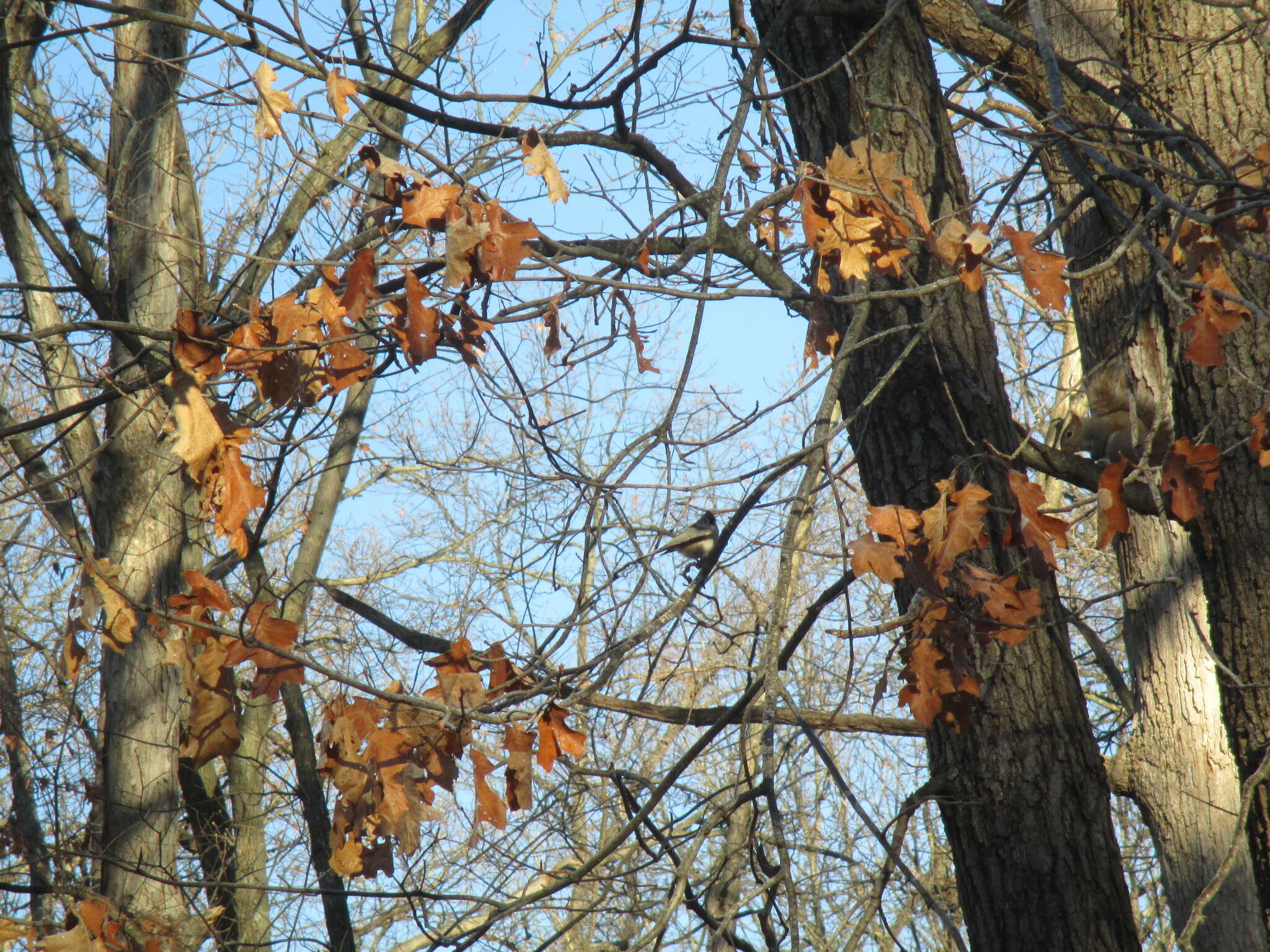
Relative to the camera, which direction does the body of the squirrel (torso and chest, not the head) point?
to the viewer's left

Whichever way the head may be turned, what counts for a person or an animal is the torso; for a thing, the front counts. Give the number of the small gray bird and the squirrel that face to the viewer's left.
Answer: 1

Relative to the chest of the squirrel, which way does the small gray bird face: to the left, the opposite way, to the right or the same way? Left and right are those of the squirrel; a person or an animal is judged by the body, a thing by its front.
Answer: the opposite way

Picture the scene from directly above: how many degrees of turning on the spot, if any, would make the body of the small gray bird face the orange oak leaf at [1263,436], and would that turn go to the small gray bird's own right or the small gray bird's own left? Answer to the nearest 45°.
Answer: approximately 45° to the small gray bird's own right

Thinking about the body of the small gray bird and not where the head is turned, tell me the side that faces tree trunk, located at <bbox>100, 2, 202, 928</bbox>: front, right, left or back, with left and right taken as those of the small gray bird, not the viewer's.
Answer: back

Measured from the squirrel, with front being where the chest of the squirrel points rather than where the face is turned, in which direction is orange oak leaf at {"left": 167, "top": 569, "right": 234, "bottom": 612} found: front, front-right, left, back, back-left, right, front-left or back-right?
front-left

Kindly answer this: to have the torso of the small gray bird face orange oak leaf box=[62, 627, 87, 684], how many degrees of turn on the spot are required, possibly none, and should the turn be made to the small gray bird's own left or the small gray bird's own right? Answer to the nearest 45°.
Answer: approximately 135° to the small gray bird's own right

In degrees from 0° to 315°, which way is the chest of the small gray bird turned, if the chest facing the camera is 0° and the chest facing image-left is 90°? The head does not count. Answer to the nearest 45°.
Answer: approximately 270°
